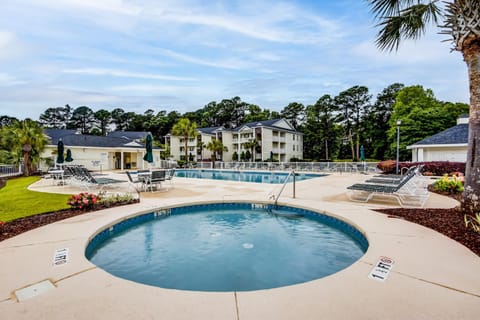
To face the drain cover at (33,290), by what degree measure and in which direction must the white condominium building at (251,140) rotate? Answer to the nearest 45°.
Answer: approximately 45° to its left

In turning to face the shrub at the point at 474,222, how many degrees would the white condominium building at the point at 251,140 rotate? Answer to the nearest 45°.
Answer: approximately 45° to its left

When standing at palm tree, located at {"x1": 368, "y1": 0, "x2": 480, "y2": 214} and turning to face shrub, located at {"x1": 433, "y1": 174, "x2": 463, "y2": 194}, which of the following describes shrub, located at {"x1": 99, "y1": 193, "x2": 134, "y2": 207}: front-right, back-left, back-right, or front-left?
back-left

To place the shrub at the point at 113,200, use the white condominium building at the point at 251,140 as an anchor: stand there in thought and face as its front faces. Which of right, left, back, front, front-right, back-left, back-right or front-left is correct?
front-left

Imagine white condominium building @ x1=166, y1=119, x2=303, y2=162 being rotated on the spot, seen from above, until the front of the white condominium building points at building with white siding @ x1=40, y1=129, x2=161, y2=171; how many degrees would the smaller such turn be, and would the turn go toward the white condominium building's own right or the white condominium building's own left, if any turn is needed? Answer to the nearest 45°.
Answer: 0° — it already faces it

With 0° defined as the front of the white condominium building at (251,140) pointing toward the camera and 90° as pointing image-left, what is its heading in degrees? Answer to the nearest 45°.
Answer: approximately 45°

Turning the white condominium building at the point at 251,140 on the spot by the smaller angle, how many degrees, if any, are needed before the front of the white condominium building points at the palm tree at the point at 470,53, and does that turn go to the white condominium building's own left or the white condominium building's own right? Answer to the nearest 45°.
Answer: approximately 45° to the white condominium building's own left

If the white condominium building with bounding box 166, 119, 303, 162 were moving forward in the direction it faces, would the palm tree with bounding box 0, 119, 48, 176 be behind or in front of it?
in front

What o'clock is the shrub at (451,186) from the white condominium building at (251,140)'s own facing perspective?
The shrub is roughly at 10 o'clock from the white condominium building.

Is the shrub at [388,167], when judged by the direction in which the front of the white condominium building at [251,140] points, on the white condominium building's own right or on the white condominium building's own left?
on the white condominium building's own left

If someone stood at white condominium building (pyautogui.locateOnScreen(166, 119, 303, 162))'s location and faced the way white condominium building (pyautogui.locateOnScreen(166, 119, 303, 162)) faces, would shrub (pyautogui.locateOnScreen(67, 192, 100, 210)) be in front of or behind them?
in front
